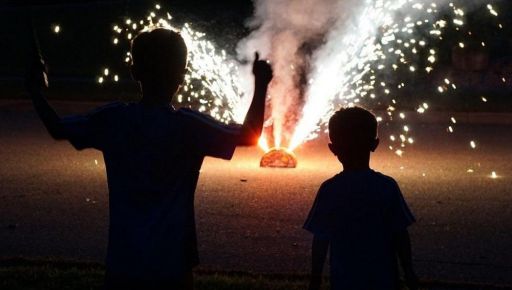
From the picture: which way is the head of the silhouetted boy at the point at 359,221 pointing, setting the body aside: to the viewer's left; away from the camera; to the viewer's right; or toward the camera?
away from the camera

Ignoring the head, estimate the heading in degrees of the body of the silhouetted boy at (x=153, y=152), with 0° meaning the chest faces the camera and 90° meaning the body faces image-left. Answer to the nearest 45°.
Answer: approximately 180°

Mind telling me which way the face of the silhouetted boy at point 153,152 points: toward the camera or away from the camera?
away from the camera

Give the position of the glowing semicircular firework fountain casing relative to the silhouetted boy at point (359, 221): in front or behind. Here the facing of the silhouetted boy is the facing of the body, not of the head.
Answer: in front

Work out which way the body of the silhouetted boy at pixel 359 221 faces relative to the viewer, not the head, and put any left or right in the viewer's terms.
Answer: facing away from the viewer
